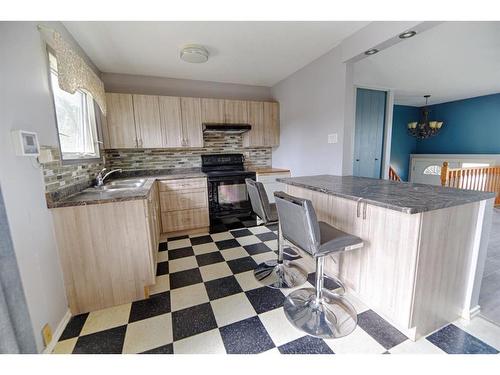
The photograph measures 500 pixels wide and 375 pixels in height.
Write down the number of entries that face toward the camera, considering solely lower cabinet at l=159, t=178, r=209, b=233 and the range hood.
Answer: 2

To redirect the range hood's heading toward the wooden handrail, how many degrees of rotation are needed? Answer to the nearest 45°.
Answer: approximately 90° to its left

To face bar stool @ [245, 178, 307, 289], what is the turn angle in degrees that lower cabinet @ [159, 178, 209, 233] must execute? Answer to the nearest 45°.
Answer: approximately 45° to its left

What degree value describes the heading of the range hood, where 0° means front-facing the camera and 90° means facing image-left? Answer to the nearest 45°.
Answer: approximately 0°

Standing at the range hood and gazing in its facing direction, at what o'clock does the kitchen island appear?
The kitchen island is roughly at 11 o'clock from the range hood.

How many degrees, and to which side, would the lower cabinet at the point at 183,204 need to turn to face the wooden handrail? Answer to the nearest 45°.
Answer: approximately 90° to its left

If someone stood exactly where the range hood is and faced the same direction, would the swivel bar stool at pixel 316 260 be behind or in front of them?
in front

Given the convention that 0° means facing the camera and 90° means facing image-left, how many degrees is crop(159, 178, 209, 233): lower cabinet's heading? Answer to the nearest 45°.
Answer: approximately 0°
